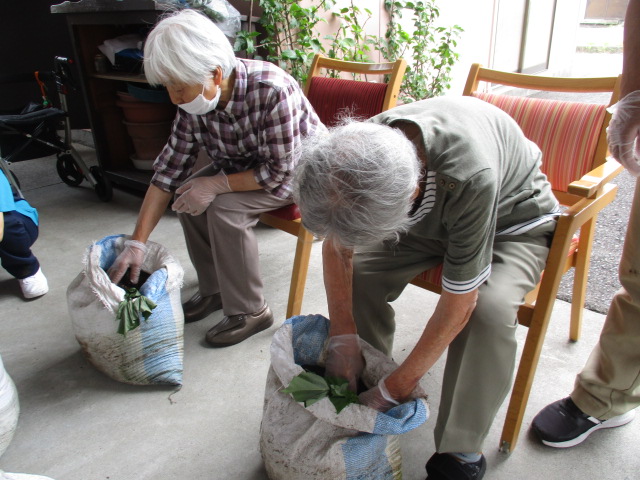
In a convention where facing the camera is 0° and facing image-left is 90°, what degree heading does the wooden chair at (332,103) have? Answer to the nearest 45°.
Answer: approximately 45°

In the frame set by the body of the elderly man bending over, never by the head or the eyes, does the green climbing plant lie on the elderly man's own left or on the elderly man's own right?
on the elderly man's own right

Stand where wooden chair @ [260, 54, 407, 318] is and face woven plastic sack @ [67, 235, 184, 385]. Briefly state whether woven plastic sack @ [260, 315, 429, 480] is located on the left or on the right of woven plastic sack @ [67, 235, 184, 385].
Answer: left

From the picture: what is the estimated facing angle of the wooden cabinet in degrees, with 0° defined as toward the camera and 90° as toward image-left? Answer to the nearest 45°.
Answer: approximately 0°

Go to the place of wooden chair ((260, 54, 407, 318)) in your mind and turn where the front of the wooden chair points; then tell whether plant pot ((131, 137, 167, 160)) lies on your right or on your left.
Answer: on your right

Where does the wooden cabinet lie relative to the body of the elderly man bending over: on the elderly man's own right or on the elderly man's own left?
on the elderly man's own right

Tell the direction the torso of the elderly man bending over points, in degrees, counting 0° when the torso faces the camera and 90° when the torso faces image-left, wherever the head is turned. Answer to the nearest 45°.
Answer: approximately 45°
